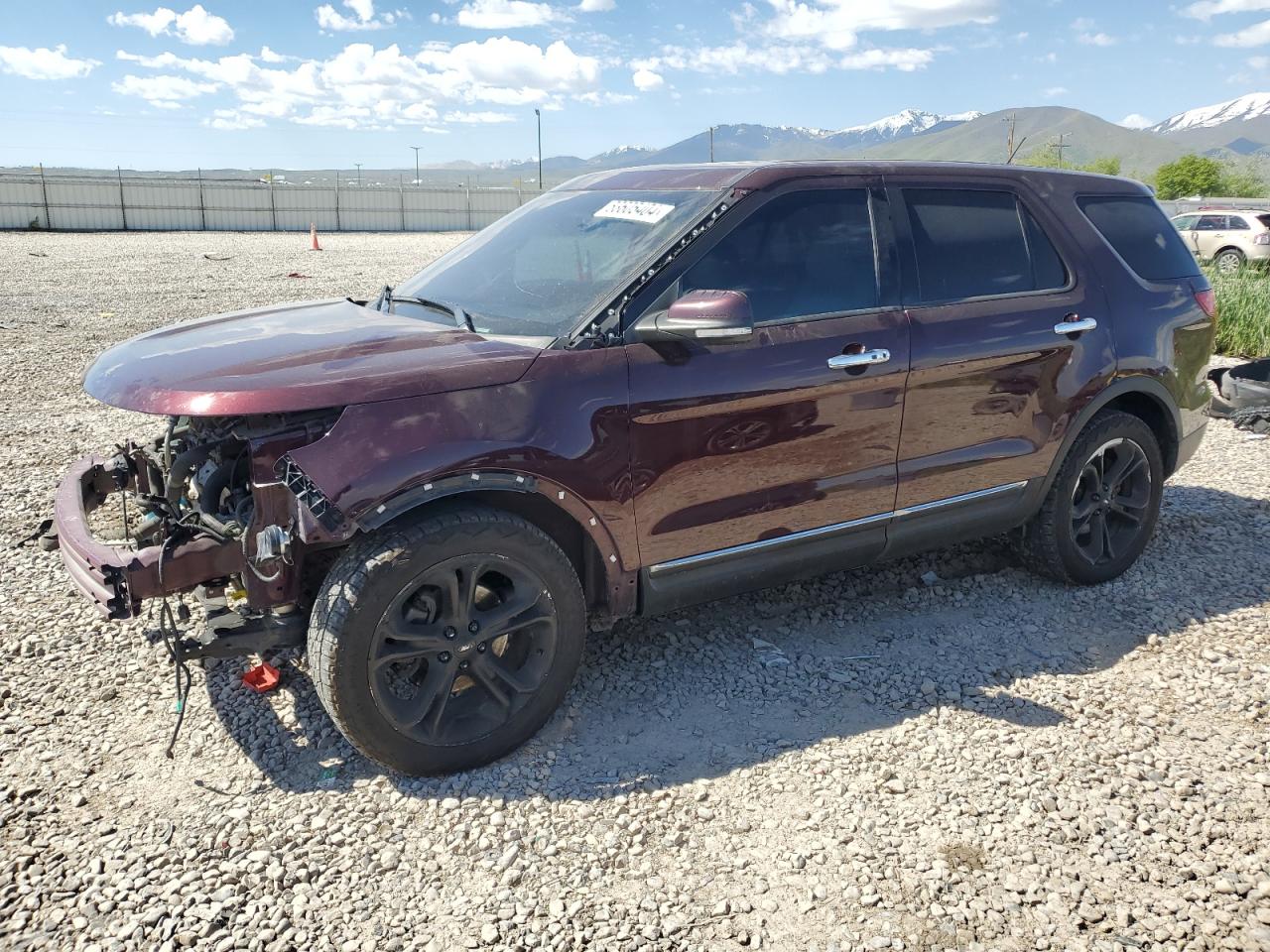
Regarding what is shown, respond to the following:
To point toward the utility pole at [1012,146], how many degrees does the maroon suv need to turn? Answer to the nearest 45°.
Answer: approximately 180°

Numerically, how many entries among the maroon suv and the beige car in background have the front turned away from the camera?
0

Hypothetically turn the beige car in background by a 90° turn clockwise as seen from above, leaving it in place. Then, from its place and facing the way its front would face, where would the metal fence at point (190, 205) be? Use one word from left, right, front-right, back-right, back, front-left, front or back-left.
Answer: left

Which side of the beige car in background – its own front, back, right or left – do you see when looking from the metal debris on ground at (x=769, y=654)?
left

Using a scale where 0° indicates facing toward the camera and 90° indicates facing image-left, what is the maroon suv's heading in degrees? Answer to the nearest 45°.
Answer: approximately 45°

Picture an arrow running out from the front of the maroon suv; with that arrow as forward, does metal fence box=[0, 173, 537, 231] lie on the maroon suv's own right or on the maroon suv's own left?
on the maroon suv's own right

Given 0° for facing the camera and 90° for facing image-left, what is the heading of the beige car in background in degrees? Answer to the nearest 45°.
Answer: approximately 90°

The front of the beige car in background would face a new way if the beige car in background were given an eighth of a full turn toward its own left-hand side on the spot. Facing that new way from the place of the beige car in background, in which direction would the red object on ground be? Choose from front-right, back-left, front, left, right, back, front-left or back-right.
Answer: front-left

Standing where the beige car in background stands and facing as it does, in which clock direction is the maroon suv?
The maroon suv is roughly at 9 o'clock from the beige car in background.
